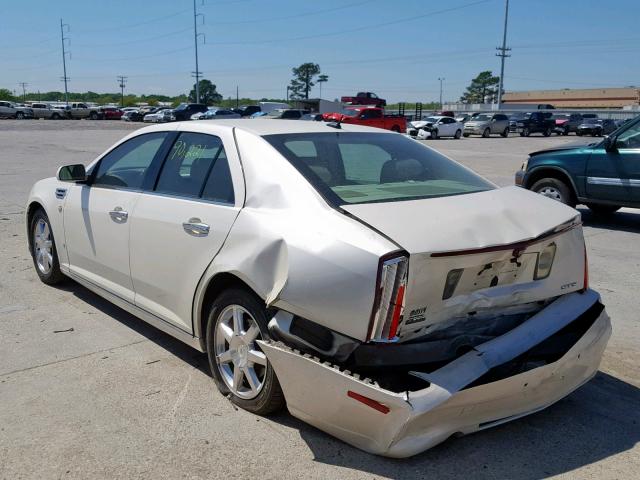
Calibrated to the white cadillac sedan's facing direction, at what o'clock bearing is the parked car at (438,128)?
The parked car is roughly at 2 o'clock from the white cadillac sedan.

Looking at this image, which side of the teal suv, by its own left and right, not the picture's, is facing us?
left

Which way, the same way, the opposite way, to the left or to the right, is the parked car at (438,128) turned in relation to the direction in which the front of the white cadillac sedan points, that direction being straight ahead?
to the left

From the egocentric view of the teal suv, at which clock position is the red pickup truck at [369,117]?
The red pickup truck is roughly at 2 o'clock from the teal suv.

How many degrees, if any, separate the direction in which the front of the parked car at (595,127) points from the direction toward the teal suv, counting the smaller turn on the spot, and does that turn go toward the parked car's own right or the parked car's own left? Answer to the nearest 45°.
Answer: approximately 45° to the parked car's own left

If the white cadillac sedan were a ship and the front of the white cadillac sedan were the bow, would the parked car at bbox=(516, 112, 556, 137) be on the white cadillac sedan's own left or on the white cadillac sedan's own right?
on the white cadillac sedan's own right

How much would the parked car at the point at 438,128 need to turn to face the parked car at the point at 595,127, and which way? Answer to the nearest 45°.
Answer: approximately 180°

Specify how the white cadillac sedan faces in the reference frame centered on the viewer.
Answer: facing away from the viewer and to the left of the viewer

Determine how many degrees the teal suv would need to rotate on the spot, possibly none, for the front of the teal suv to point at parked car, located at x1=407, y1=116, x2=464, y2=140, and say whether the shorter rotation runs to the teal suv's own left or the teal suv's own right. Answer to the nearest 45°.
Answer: approximately 90° to the teal suv's own right
